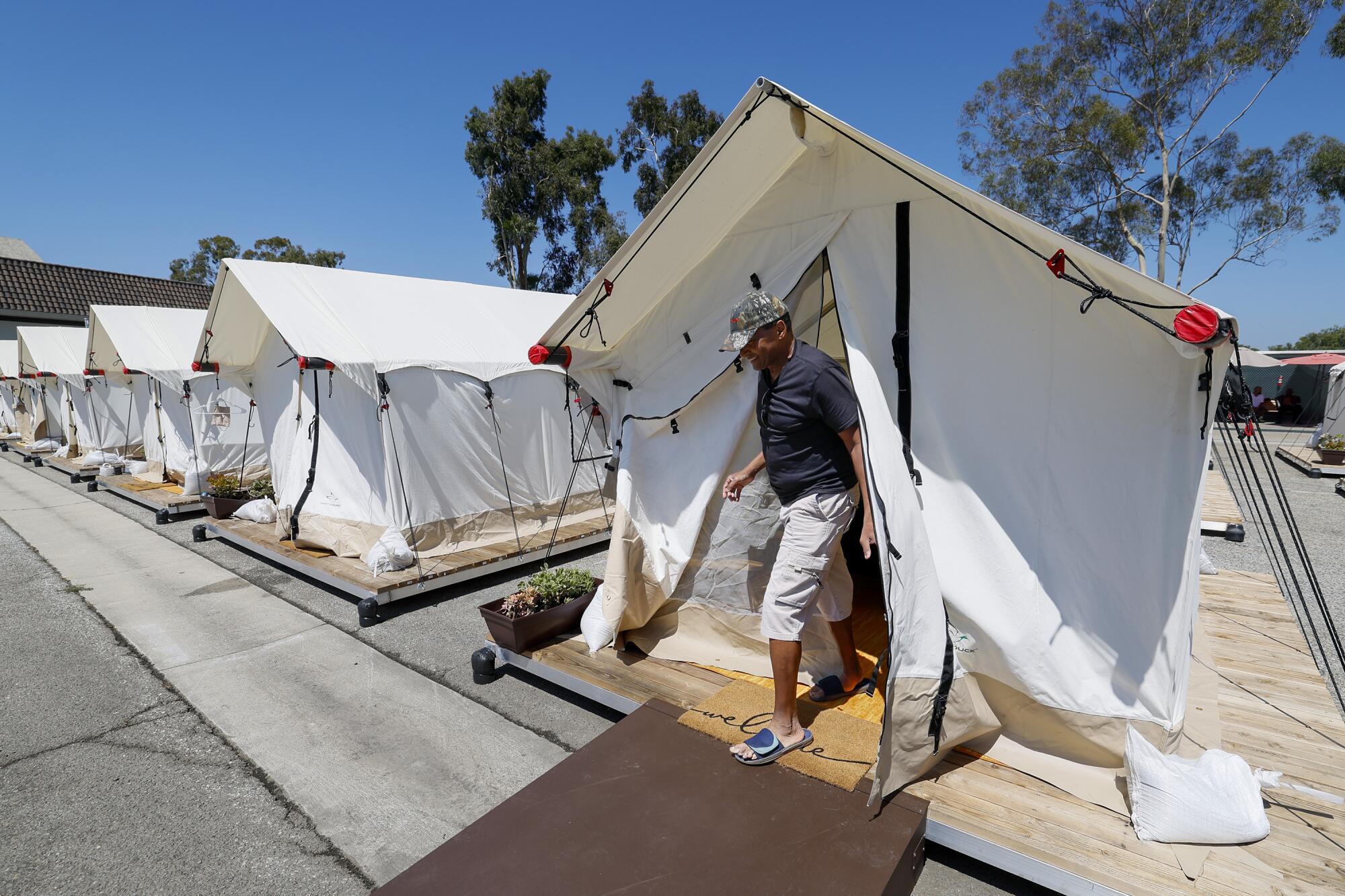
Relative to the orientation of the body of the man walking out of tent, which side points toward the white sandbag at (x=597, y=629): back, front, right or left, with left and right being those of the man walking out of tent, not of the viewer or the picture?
right

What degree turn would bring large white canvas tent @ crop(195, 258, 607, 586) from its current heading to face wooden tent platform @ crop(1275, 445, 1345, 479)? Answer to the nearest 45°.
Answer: approximately 135° to its left

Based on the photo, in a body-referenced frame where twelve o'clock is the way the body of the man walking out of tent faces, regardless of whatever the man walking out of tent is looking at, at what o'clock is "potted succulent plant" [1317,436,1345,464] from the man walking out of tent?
The potted succulent plant is roughly at 6 o'clock from the man walking out of tent.

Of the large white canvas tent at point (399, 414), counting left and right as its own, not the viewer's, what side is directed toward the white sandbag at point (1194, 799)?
left

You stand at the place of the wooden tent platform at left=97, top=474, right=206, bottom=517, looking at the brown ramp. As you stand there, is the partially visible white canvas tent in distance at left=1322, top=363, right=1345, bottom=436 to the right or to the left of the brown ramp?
left

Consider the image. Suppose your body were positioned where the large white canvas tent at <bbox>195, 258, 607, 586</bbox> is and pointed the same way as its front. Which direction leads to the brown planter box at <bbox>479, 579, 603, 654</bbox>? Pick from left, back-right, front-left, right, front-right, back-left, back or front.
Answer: front-left

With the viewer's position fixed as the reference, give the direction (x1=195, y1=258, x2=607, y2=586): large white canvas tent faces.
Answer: facing the viewer and to the left of the viewer

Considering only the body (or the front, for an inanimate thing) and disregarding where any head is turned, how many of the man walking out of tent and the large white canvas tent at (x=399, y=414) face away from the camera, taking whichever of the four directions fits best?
0

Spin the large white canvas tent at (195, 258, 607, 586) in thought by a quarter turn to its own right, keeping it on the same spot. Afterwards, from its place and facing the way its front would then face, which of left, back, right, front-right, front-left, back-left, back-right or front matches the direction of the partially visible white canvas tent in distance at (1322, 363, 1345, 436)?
back-right

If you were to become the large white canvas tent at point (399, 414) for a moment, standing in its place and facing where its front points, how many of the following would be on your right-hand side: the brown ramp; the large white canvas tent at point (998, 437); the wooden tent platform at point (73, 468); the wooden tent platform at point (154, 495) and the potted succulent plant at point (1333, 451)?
2

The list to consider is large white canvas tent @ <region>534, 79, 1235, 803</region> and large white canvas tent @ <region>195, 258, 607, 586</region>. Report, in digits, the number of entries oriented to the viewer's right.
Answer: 0

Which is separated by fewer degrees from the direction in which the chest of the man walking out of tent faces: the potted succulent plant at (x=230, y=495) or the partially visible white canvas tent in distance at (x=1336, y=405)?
the potted succulent plant
